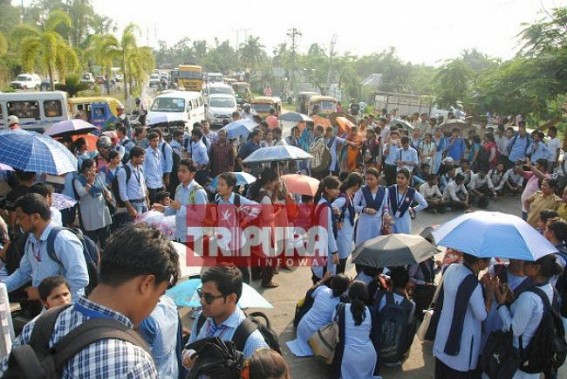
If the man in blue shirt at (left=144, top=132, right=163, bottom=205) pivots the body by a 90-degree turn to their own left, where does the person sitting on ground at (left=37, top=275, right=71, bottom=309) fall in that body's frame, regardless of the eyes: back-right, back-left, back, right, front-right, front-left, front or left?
back-right

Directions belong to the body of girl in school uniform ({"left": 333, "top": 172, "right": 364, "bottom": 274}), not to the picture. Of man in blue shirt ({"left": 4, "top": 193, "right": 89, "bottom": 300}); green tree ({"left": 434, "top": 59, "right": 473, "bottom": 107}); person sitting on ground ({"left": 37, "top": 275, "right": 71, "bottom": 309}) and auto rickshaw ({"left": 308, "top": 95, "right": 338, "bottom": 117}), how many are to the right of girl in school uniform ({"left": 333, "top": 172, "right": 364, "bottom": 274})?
2

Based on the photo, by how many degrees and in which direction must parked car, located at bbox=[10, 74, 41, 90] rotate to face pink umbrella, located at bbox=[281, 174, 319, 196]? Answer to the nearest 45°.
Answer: approximately 45° to its left

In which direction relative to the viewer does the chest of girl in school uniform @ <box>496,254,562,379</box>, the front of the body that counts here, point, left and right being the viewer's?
facing to the left of the viewer

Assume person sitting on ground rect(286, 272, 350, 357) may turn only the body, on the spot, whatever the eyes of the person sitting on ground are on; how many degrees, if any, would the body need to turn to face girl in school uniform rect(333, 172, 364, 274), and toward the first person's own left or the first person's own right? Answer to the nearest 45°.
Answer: approximately 45° to the first person's own right

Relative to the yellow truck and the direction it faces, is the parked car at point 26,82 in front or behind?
in front

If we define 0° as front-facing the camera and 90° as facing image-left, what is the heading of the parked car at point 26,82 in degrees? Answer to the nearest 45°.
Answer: approximately 45°

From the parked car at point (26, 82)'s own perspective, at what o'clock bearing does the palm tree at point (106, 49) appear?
The palm tree is roughly at 10 o'clock from the parked car.

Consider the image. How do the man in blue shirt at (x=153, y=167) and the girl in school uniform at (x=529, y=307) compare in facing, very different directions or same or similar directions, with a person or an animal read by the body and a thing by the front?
very different directions
